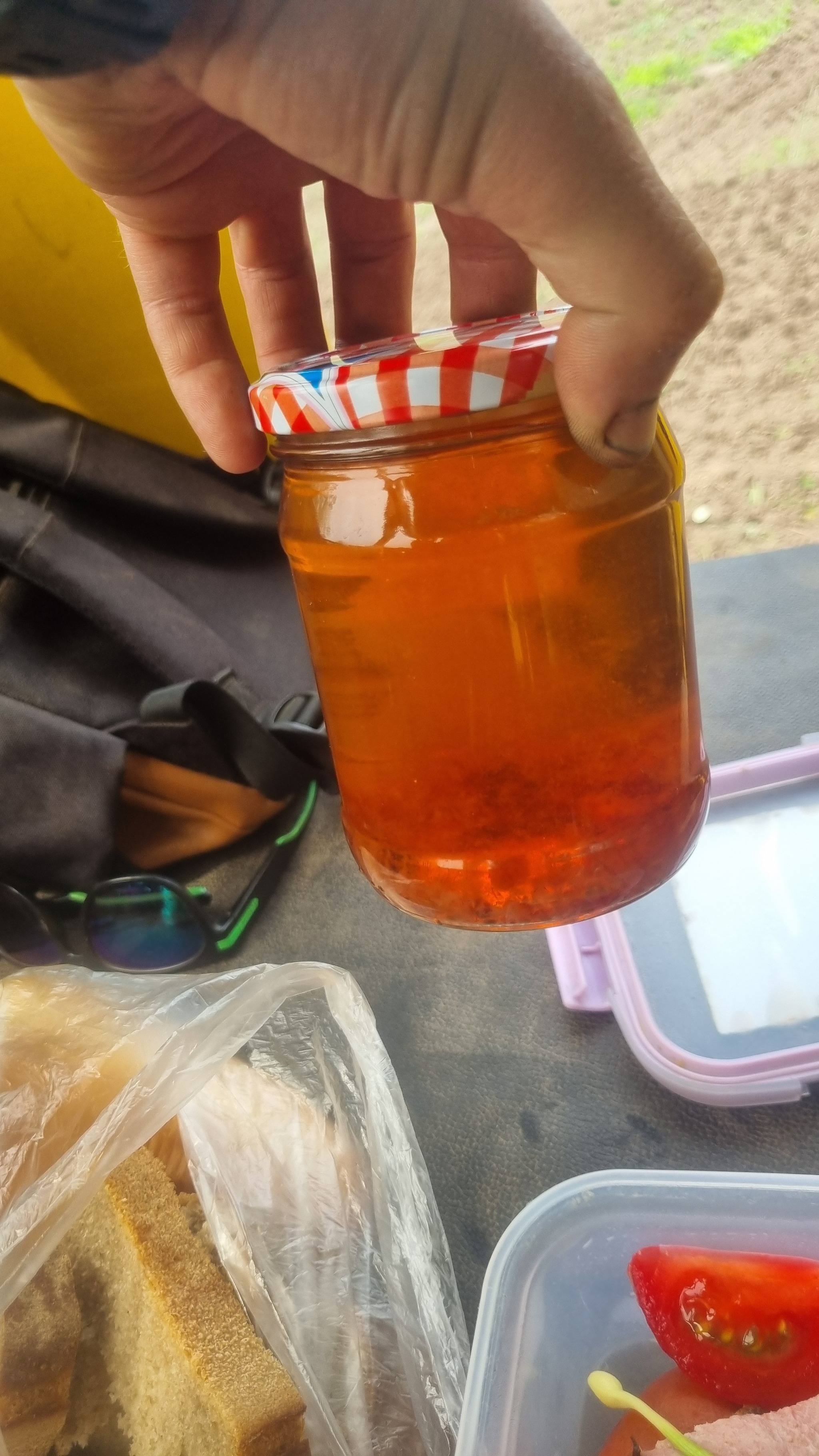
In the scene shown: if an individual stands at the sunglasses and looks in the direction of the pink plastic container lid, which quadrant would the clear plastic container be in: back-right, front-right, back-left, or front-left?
front-right

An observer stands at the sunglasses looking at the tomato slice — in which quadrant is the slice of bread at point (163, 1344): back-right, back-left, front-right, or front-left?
front-right

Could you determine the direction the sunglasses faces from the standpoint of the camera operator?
facing the viewer

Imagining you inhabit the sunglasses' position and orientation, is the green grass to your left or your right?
on your left
